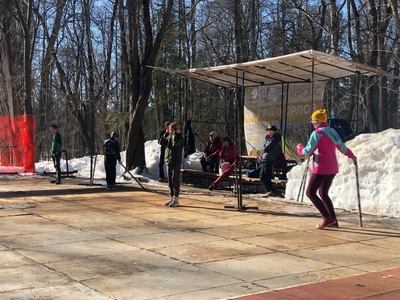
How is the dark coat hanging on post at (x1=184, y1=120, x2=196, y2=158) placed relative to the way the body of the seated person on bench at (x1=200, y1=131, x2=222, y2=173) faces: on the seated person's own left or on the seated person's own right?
on the seated person's own right

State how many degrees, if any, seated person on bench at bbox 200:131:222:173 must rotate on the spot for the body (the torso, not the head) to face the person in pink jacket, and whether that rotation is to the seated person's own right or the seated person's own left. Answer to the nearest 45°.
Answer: approximately 45° to the seated person's own left

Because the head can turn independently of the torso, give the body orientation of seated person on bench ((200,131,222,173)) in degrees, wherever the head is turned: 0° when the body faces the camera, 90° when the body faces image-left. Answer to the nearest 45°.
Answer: approximately 45°

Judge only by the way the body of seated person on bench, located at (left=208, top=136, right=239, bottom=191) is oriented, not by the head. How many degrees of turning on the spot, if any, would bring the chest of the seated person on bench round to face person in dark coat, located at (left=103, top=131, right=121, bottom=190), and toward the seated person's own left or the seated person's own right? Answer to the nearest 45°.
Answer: approximately 45° to the seated person's own right

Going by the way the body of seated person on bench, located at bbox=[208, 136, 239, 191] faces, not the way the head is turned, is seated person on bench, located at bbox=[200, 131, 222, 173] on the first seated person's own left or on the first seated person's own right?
on the first seated person's own right

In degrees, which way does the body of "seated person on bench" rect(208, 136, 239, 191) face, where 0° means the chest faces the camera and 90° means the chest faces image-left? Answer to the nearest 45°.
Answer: approximately 45°
